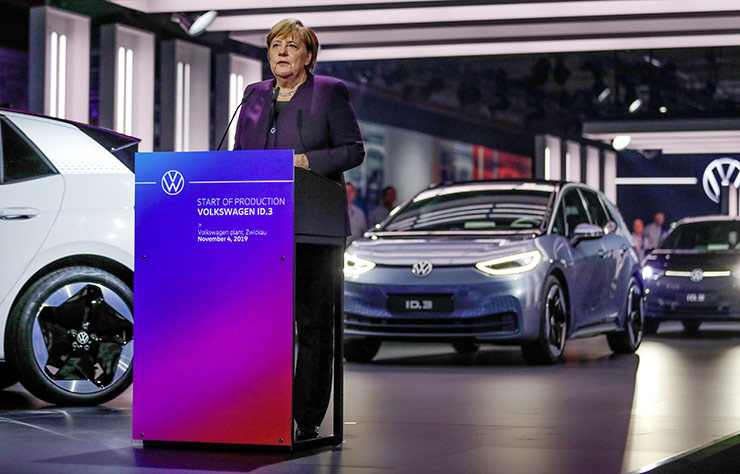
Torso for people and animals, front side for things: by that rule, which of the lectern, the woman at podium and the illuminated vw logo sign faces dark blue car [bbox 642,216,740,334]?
the illuminated vw logo sign

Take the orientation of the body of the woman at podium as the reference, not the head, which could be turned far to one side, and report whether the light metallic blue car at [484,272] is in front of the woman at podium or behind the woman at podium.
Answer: behind

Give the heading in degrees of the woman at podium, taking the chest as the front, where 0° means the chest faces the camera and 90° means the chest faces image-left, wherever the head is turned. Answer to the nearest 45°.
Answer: approximately 45°

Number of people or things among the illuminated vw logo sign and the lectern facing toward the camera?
2

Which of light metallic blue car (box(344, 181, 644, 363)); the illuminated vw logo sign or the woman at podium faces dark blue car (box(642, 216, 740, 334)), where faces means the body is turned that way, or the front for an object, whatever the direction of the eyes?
the illuminated vw logo sign

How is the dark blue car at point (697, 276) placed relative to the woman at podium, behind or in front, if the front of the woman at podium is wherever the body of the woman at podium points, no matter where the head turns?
behind

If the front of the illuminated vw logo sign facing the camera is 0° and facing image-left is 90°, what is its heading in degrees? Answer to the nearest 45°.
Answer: approximately 0°

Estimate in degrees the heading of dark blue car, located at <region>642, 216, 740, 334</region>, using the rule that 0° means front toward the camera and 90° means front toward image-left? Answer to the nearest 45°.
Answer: approximately 45°

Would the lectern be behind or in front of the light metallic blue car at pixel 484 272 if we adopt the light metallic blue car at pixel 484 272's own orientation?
in front
